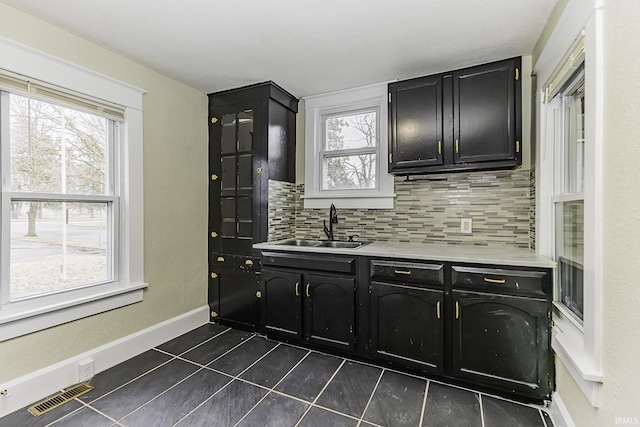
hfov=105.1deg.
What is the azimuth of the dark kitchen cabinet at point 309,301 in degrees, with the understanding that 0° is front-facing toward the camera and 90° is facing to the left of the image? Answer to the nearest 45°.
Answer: approximately 45°

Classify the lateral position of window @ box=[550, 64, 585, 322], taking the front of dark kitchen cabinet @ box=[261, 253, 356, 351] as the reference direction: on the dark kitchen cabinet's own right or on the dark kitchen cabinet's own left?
on the dark kitchen cabinet's own left

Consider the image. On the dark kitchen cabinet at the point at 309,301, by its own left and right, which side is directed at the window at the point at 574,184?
left

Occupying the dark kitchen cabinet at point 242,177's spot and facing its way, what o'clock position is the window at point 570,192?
The window is roughly at 9 o'clock from the dark kitchen cabinet.

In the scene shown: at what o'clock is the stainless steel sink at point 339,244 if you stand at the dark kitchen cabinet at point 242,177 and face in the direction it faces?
The stainless steel sink is roughly at 8 o'clock from the dark kitchen cabinet.

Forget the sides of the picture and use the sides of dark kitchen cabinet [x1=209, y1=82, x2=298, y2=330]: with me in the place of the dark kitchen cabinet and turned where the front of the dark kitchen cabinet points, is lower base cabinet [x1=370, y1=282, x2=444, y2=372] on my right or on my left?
on my left
